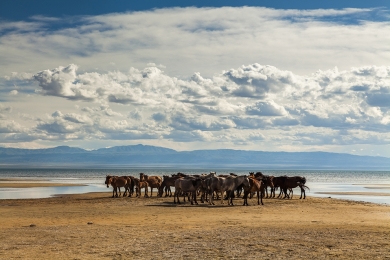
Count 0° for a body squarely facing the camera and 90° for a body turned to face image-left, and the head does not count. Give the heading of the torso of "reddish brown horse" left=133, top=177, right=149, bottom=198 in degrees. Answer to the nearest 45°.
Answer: approximately 45°
